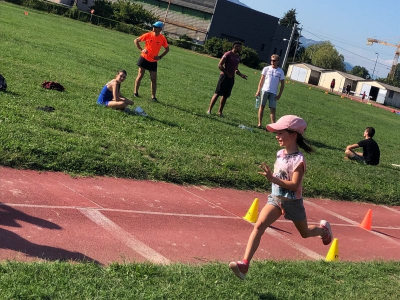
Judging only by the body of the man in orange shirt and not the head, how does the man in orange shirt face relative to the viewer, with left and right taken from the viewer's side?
facing the viewer

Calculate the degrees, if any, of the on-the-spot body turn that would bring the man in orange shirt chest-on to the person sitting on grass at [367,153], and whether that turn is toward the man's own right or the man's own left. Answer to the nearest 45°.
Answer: approximately 90° to the man's own left

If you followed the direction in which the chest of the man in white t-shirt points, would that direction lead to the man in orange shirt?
no

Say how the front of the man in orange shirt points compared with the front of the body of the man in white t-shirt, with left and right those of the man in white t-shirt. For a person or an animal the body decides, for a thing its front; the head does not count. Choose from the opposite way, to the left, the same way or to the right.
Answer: the same way

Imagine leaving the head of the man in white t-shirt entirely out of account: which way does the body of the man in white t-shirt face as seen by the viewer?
toward the camera

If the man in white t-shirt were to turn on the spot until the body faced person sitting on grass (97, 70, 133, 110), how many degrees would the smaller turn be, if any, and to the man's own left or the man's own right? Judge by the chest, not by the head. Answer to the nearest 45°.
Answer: approximately 45° to the man's own right

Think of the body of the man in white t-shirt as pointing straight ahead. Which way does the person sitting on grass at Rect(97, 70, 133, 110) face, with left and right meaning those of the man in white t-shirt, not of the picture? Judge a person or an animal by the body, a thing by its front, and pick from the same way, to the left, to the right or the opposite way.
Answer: to the left

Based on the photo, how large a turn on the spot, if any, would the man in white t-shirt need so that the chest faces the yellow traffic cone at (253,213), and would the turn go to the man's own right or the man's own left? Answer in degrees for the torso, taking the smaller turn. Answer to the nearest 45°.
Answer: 0° — they already face it

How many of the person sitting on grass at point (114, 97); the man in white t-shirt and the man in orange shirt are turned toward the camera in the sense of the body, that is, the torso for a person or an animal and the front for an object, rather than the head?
2

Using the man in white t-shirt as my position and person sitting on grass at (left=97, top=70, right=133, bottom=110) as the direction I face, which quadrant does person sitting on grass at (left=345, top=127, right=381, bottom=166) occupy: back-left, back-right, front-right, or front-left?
back-left

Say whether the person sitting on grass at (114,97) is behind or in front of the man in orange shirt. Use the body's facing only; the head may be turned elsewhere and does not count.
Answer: in front

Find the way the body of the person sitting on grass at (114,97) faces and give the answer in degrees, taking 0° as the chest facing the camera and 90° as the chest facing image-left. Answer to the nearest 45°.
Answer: approximately 270°

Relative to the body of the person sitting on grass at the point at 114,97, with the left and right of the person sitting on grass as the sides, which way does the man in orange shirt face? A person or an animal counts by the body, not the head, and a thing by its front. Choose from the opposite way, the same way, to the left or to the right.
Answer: to the right

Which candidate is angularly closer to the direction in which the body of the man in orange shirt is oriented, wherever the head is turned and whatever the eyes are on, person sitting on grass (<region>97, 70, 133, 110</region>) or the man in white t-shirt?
the person sitting on grass

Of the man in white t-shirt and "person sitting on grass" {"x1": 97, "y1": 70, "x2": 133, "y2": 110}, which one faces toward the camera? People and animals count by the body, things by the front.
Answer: the man in white t-shirt

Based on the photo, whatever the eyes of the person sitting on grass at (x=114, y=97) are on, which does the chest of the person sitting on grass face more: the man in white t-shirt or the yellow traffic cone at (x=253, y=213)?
the man in white t-shirt

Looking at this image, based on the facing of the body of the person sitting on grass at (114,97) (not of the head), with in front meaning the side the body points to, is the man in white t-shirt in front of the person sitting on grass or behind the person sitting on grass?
in front

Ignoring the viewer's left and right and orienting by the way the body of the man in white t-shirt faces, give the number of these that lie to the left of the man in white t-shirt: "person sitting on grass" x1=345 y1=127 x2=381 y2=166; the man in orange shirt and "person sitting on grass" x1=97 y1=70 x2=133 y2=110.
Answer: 1
